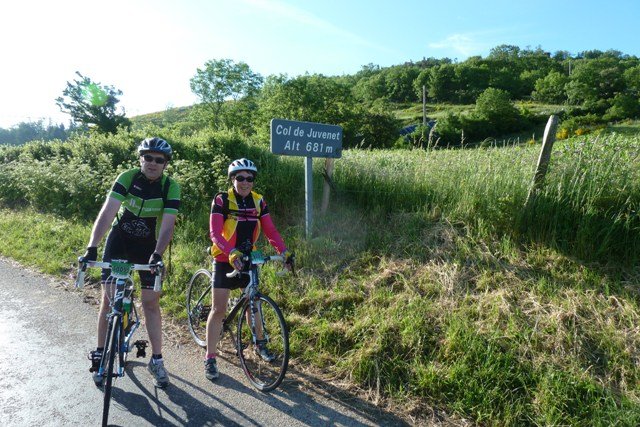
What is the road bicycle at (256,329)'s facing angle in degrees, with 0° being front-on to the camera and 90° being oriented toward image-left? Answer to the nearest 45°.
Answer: approximately 315°

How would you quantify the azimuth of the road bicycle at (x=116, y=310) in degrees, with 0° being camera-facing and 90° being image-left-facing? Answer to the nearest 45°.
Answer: approximately 0°

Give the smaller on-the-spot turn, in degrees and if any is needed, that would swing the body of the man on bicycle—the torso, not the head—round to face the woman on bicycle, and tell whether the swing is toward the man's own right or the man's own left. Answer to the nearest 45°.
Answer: approximately 90° to the man's own left

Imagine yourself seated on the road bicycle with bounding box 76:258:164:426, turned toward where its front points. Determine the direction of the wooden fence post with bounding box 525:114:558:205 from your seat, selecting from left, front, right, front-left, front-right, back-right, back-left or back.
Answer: left

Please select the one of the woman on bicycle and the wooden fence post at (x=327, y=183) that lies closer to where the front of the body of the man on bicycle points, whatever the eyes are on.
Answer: the woman on bicycle

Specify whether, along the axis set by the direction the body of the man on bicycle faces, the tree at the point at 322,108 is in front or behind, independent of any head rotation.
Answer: behind

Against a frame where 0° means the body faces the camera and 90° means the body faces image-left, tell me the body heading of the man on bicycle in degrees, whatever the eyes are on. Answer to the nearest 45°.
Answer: approximately 0°
